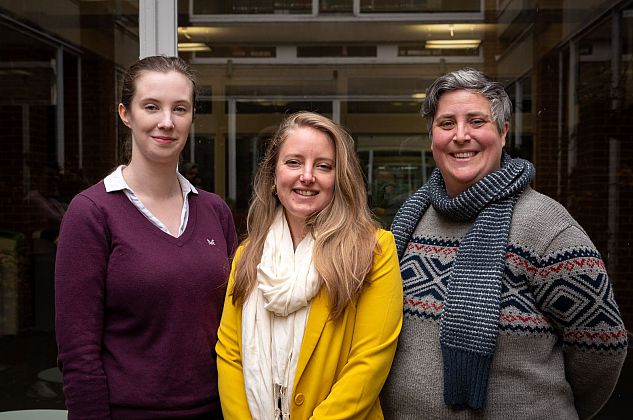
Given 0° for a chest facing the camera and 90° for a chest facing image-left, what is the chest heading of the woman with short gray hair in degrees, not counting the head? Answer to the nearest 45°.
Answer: approximately 45°

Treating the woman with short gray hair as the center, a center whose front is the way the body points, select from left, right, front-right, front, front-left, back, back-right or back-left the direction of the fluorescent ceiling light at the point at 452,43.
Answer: back-right
